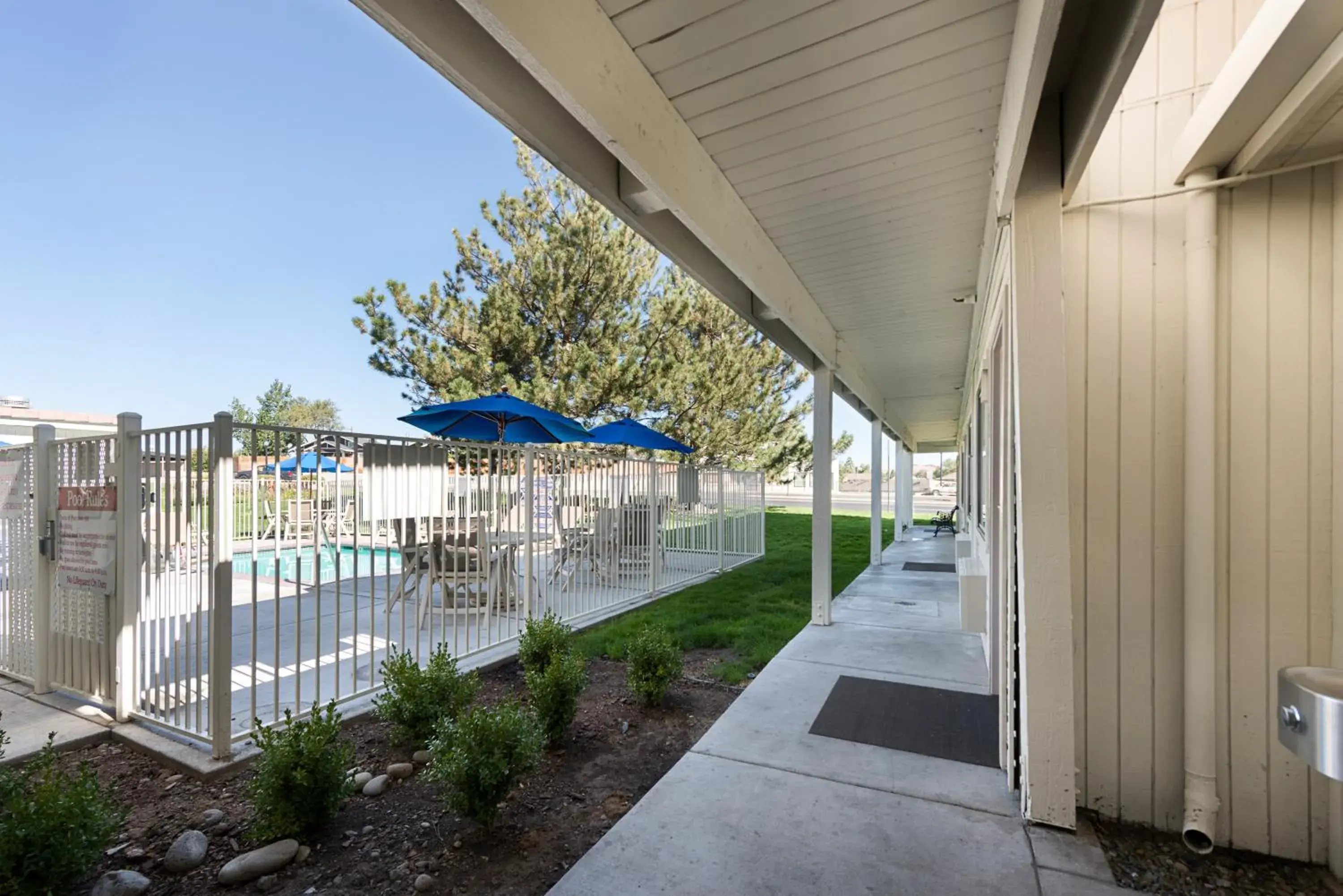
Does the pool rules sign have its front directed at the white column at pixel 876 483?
no

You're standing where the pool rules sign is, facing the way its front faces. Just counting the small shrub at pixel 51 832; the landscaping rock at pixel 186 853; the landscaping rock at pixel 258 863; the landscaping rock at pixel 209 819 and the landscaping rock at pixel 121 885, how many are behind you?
0

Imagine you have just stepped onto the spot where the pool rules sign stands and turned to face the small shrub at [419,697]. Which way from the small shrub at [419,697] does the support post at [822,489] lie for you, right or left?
left

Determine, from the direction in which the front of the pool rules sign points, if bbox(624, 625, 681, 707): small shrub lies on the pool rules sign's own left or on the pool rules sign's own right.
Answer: on the pool rules sign's own left

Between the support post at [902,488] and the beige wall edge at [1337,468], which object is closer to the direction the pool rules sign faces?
the beige wall edge

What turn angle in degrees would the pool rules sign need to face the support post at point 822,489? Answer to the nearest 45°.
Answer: approximately 135° to its left

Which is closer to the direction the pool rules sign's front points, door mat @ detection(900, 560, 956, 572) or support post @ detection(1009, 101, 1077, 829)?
the support post

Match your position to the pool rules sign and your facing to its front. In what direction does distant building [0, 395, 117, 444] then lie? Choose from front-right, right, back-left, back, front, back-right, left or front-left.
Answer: back-right

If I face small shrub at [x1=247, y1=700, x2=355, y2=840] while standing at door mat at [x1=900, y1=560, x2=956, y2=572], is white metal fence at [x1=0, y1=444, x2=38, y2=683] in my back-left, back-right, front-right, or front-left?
front-right

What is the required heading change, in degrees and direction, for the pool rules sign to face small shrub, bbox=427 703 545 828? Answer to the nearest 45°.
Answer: approximately 90° to its left

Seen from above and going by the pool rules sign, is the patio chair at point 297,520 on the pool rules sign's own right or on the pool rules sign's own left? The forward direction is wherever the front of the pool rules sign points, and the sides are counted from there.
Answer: on the pool rules sign's own left
